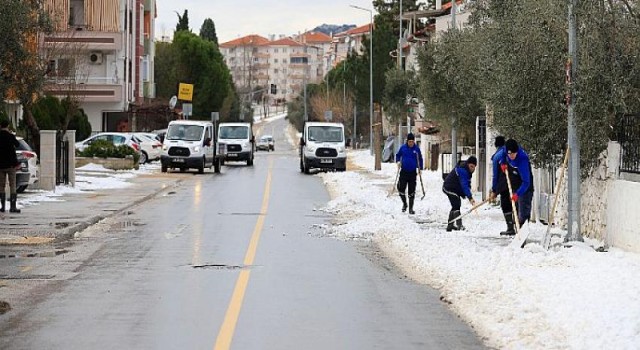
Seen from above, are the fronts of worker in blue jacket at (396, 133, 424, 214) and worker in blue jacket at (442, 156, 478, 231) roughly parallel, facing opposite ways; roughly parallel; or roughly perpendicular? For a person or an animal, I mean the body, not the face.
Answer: roughly perpendicular

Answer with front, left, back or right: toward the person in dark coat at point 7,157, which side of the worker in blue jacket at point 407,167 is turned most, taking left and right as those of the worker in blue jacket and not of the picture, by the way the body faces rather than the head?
right

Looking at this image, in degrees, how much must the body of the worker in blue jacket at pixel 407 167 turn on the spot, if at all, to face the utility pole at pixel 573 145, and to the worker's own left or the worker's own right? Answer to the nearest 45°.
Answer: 0° — they already face it

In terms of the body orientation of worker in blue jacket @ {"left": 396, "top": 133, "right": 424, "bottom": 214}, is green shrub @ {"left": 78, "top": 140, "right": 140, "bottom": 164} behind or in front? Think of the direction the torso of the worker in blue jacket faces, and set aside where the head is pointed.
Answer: behind

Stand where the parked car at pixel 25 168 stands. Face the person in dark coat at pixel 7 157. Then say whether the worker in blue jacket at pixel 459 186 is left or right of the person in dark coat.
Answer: left

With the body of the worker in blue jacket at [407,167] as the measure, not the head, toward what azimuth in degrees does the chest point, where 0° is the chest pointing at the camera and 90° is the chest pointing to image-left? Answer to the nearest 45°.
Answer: approximately 0°
